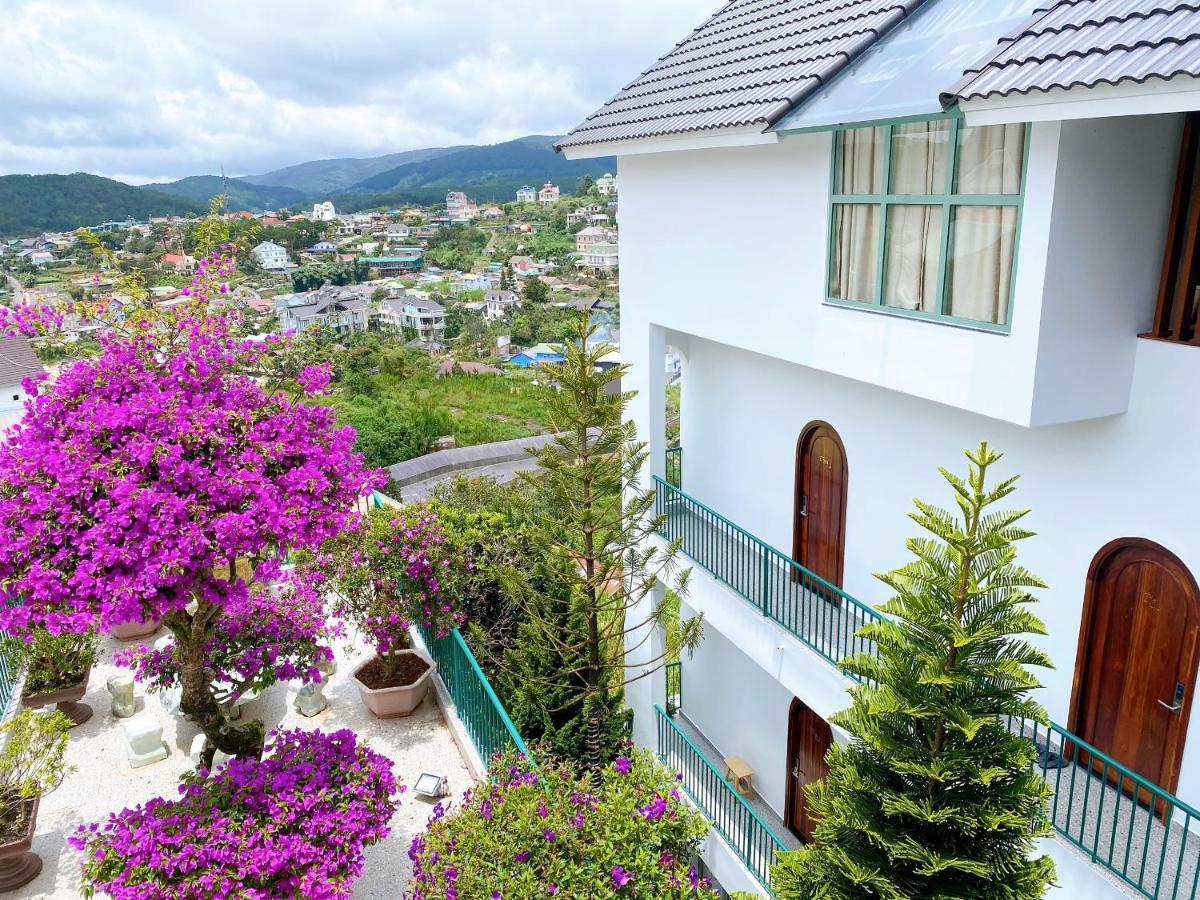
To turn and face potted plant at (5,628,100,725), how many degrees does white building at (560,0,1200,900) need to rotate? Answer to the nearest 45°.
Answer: approximately 45° to its right

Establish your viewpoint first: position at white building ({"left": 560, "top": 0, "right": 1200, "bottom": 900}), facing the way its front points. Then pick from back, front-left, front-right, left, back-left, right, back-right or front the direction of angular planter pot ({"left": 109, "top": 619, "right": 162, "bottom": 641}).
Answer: front-right

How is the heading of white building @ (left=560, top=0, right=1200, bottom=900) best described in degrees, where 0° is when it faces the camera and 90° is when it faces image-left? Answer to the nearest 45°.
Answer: approximately 45°

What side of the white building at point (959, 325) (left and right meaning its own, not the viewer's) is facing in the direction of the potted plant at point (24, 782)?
front

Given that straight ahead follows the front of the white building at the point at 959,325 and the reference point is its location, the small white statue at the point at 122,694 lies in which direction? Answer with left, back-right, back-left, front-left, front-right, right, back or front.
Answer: front-right

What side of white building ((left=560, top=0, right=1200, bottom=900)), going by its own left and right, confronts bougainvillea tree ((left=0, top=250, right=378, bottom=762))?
front

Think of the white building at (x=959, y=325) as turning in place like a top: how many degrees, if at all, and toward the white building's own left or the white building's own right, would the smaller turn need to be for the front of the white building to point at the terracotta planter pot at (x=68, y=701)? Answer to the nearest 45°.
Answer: approximately 45° to the white building's own right
